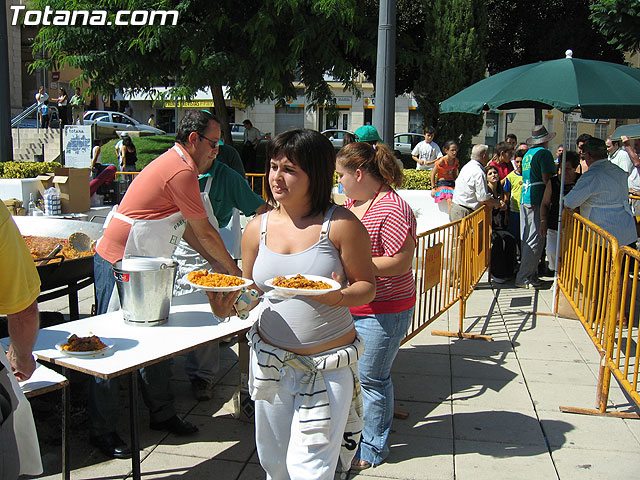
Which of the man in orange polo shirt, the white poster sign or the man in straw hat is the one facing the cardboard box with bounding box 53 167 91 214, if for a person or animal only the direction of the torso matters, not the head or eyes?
the white poster sign

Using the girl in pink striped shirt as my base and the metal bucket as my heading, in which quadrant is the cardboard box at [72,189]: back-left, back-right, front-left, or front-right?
front-right

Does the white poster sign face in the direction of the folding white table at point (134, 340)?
yes

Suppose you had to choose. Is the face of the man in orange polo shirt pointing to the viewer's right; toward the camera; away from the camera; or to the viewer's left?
to the viewer's right

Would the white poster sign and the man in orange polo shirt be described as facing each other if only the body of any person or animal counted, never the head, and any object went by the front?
no

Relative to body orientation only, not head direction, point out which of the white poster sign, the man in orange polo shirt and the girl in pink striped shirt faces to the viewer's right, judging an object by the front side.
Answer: the man in orange polo shirt

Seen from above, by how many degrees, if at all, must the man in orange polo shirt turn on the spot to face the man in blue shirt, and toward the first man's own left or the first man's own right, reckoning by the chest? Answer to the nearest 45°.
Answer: approximately 45° to the first man's own left

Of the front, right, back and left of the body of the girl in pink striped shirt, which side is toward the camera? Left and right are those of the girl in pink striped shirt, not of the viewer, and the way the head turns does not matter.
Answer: left

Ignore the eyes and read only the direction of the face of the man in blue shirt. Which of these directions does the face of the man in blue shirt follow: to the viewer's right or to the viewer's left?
to the viewer's left

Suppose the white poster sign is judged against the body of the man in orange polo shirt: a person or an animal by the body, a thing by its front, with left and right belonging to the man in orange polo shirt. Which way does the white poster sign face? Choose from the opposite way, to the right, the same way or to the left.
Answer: to the right

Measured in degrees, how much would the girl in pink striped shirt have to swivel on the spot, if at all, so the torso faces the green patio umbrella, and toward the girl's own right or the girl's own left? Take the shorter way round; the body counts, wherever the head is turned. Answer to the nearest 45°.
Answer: approximately 135° to the girl's own right

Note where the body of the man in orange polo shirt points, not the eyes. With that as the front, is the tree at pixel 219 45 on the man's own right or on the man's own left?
on the man's own left

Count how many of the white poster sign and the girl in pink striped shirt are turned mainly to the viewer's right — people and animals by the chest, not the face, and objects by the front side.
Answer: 0

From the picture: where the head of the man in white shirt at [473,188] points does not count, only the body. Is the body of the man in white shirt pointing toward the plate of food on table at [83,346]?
no

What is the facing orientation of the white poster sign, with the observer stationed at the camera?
facing the viewer

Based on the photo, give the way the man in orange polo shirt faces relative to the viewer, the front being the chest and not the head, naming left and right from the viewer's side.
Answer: facing to the right of the viewer
